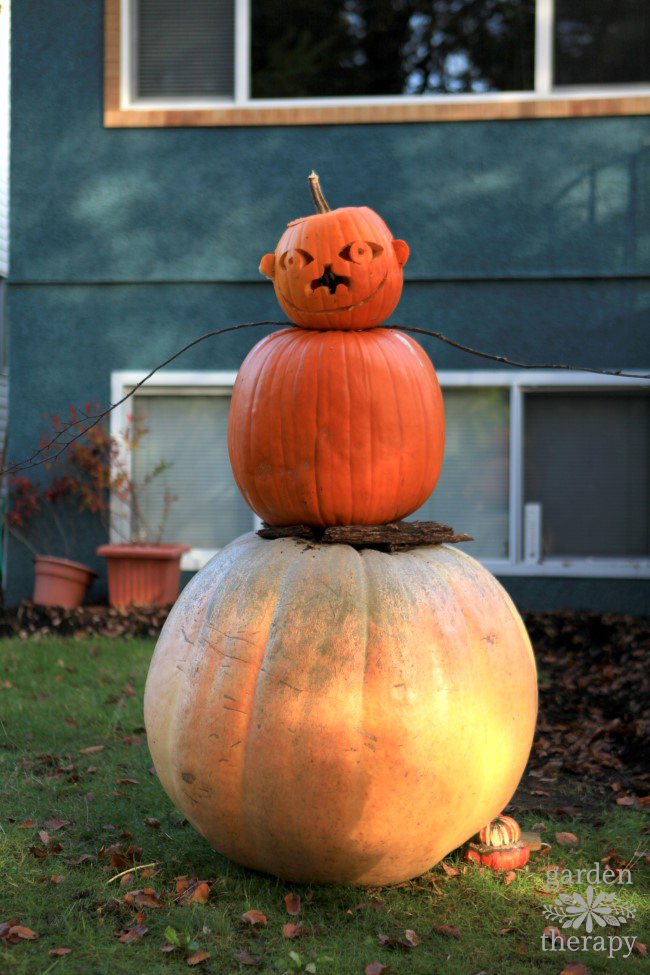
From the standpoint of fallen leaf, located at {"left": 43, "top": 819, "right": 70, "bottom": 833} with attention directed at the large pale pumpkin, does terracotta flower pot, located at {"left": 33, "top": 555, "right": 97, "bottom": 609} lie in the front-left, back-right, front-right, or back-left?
back-left

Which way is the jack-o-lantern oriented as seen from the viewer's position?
toward the camera

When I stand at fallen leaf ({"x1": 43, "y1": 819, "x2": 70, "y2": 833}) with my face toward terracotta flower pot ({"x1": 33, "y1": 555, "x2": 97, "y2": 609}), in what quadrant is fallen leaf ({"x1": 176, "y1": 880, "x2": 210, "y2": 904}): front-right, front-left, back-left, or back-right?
back-right

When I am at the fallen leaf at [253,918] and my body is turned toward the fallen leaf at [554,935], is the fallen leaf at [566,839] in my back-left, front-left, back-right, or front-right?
front-left

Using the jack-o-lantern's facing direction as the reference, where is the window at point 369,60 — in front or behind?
behind

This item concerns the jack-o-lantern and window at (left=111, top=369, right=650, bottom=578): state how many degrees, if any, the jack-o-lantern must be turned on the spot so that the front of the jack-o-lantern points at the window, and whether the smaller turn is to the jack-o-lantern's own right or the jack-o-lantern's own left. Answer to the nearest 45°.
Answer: approximately 180°

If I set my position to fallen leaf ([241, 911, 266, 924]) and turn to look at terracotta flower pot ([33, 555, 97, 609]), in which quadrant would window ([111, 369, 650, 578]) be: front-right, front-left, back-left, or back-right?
front-right

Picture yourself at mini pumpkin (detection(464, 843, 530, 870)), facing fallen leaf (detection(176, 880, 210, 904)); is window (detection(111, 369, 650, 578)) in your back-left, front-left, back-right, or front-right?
back-right
